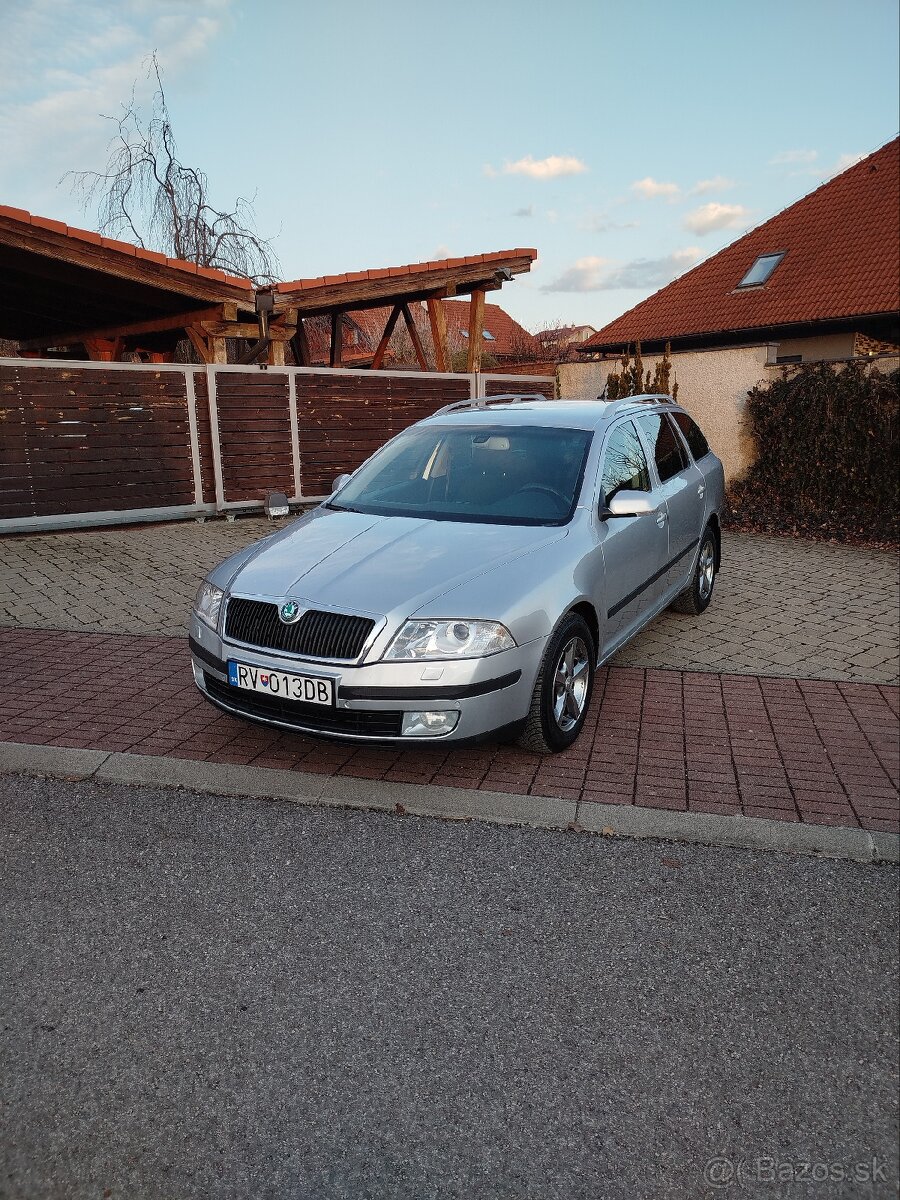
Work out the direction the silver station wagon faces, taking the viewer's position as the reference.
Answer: facing the viewer and to the left of the viewer

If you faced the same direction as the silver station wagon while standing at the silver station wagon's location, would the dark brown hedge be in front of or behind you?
behind

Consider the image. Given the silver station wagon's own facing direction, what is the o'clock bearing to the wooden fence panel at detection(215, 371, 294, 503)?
The wooden fence panel is roughly at 4 o'clock from the silver station wagon.

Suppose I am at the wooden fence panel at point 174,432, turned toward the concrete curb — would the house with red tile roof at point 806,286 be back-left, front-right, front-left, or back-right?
back-left

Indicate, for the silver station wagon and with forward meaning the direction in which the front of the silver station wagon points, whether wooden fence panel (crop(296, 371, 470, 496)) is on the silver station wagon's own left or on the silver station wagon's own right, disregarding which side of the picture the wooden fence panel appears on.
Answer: on the silver station wagon's own right

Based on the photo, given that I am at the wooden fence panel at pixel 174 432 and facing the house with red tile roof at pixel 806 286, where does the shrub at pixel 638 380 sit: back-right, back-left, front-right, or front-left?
front-right

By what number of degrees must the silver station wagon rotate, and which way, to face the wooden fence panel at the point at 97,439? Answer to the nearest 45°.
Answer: approximately 90° to its right
